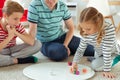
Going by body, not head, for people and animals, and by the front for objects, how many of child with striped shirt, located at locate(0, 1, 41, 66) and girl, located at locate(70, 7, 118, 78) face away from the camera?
0

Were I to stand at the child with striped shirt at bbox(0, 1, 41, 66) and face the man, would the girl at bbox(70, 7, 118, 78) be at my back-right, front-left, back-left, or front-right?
front-right

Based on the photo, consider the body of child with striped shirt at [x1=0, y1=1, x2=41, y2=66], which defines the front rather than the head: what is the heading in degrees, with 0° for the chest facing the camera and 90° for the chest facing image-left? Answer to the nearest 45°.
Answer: approximately 315°

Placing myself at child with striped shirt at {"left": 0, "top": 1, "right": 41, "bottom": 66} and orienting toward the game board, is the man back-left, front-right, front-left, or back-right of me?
front-left

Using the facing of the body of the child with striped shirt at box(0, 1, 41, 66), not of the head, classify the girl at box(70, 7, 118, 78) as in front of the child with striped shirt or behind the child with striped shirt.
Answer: in front

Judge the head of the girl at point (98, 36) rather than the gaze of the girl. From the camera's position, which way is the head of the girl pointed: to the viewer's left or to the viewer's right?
to the viewer's left

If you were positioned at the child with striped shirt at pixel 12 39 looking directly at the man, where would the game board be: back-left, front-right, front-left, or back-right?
front-right

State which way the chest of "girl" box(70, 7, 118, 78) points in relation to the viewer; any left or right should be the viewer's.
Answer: facing the viewer and to the left of the viewer
